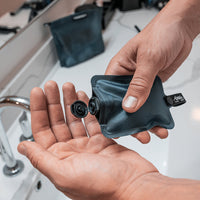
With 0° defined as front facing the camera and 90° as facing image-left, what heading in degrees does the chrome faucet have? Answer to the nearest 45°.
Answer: approximately 270°
